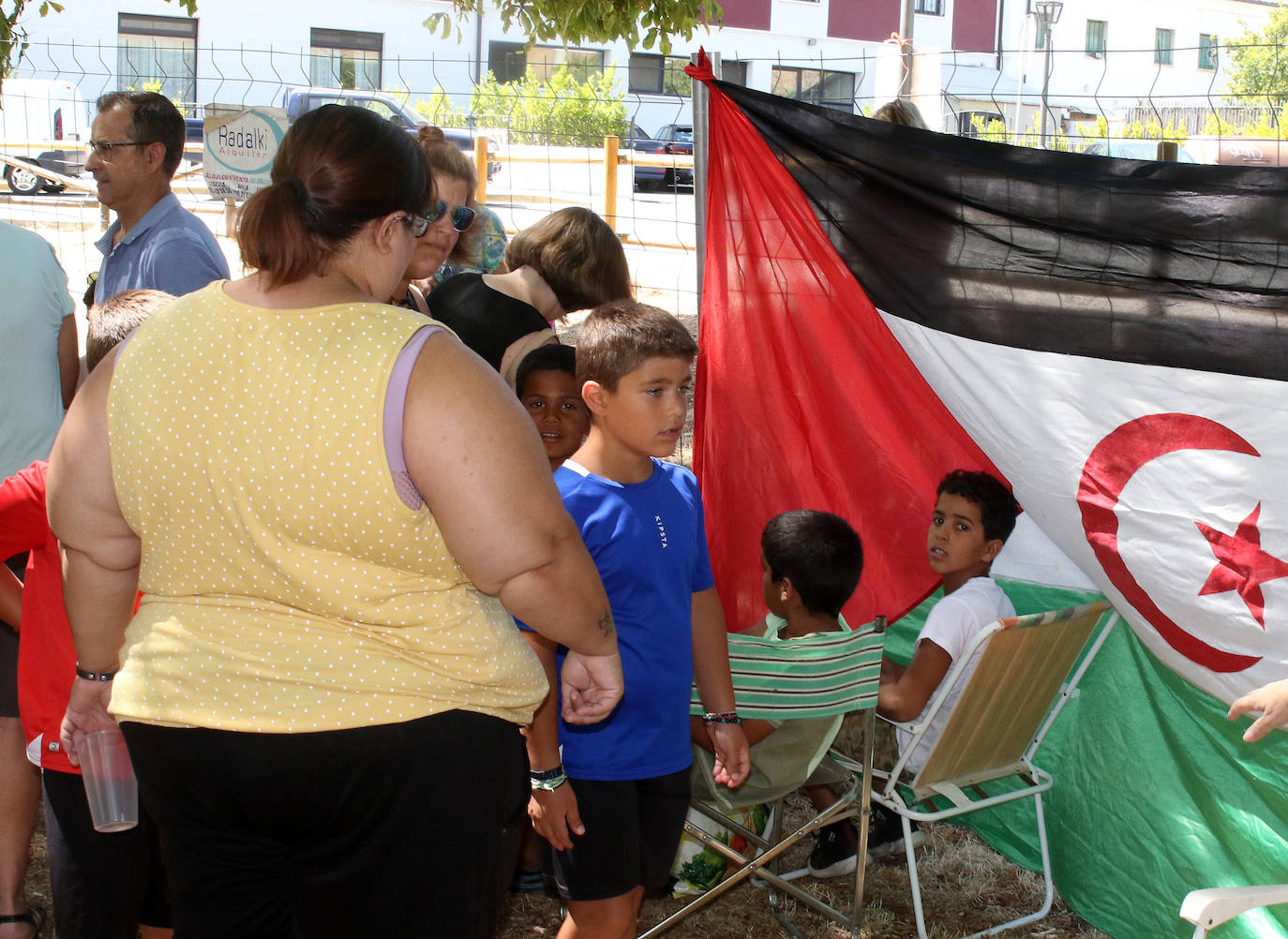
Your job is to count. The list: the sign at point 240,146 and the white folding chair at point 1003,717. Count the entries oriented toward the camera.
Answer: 1

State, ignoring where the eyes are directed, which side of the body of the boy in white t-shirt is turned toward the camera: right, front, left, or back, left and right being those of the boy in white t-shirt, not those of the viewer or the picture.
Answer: left

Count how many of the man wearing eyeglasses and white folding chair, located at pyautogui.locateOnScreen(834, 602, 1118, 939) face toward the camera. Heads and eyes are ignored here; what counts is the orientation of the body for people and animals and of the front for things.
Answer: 0

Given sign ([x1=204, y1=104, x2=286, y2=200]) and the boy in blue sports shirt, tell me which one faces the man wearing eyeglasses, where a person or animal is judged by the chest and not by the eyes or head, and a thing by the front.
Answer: the sign

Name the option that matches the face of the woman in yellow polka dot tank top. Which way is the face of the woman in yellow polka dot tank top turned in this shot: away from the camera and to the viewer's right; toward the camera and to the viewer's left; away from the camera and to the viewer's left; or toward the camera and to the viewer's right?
away from the camera and to the viewer's right
